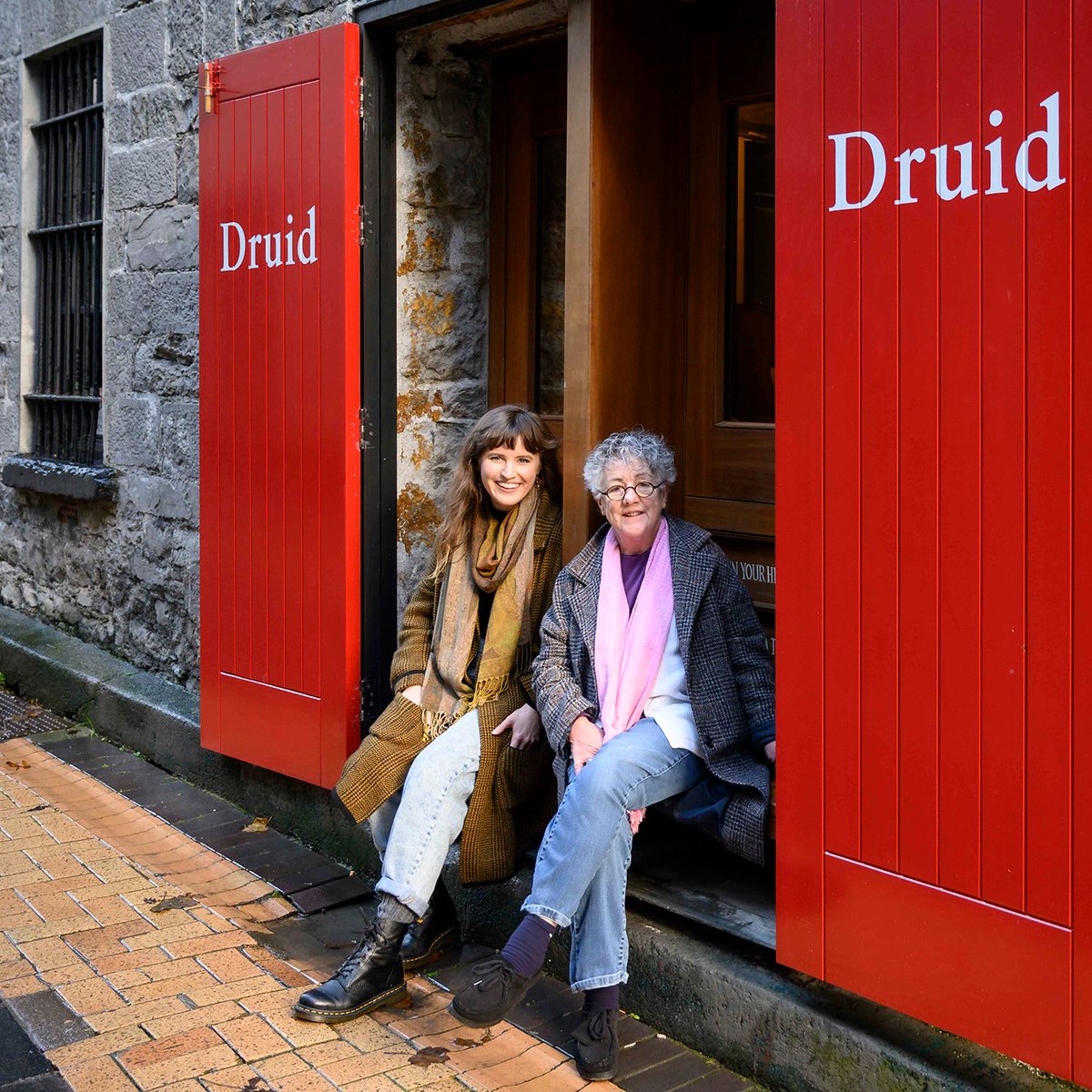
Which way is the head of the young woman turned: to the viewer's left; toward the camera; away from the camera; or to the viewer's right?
toward the camera

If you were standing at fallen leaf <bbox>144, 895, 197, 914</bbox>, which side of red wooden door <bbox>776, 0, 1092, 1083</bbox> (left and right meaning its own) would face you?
right

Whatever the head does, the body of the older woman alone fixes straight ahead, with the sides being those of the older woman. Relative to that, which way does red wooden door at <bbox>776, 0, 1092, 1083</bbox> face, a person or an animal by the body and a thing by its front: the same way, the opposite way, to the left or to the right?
the same way

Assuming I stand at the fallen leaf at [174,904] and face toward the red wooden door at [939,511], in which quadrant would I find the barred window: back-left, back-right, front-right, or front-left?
back-left

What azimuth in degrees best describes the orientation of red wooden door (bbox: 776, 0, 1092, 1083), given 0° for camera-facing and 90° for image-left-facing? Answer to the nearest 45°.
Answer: approximately 45°

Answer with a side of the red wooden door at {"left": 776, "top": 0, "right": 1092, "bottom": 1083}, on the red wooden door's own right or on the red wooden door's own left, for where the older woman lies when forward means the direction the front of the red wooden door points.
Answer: on the red wooden door's own right

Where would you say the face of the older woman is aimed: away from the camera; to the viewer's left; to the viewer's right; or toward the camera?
toward the camera

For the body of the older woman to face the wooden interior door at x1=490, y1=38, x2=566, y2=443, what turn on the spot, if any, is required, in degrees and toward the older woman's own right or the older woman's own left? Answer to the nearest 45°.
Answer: approximately 135° to the older woman's own right

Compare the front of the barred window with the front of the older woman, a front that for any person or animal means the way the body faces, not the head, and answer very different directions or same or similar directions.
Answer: same or similar directions

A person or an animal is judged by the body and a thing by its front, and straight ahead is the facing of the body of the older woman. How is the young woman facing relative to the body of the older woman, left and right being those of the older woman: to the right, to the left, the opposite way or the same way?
the same way

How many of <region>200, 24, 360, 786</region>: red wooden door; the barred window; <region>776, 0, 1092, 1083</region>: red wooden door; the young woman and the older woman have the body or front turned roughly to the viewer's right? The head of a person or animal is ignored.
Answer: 0
